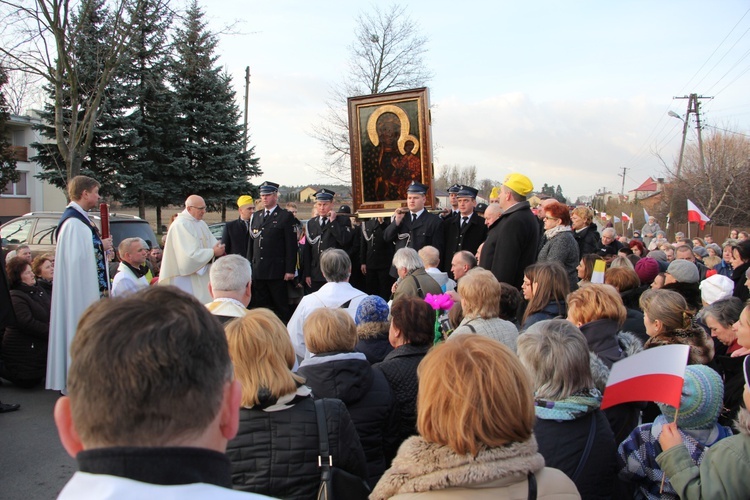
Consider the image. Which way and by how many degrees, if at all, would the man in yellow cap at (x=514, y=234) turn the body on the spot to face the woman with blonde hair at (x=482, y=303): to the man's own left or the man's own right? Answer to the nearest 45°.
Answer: approximately 135° to the man's own left

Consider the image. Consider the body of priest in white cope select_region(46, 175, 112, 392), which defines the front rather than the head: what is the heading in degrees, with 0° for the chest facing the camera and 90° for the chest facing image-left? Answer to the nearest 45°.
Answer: approximately 270°

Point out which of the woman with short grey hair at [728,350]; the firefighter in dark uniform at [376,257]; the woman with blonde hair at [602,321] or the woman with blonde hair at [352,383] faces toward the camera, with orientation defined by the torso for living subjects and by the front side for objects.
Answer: the firefighter in dark uniform

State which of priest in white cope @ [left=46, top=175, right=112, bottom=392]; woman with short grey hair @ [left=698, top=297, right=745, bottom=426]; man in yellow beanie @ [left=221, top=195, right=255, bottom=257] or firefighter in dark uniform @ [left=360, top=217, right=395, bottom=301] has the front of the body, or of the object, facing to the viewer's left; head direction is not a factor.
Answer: the woman with short grey hair

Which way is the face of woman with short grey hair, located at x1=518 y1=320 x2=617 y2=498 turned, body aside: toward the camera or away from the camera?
away from the camera

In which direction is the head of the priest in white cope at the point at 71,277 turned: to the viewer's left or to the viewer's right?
to the viewer's right

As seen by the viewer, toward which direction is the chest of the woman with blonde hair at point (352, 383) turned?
away from the camera

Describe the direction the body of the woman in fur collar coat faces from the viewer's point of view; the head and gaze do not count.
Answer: away from the camera

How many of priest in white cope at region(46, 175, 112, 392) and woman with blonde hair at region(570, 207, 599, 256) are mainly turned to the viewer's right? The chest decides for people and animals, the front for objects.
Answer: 1

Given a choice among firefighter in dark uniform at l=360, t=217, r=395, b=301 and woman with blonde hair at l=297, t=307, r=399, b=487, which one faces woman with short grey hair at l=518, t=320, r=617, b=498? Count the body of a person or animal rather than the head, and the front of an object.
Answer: the firefighter in dark uniform

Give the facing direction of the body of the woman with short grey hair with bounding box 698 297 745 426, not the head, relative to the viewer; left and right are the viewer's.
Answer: facing to the left of the viewer
